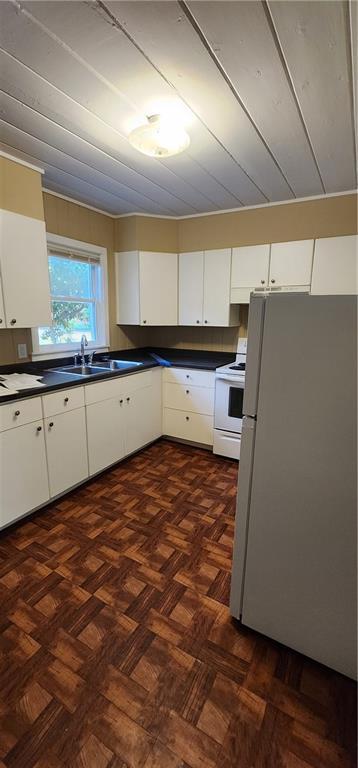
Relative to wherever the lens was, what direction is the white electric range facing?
facing the viewer and to the left of the viewer

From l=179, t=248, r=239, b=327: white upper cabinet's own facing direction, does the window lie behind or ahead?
ahead

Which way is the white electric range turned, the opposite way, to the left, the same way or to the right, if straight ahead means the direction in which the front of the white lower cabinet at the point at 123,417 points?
to the right

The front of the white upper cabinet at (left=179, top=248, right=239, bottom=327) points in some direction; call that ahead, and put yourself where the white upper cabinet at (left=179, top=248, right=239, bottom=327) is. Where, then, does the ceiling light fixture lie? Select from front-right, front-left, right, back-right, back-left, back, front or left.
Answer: front-left

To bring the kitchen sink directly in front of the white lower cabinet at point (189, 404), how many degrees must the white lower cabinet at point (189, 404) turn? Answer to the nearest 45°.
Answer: approximately 45° to its right

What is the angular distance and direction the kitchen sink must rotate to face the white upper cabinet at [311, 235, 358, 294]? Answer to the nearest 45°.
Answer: approximately 45° to its left

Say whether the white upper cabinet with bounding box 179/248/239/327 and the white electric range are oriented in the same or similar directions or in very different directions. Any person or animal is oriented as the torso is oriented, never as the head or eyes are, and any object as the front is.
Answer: same or similar directions

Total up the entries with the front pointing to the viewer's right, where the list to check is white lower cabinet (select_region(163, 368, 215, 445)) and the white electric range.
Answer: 0

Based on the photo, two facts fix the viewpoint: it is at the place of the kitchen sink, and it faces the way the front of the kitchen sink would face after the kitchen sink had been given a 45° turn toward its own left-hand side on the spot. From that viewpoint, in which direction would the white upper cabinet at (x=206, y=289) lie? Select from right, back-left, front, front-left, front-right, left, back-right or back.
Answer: front

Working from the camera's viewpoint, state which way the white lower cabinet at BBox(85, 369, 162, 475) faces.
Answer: facing the viewer and to the right of the viewer

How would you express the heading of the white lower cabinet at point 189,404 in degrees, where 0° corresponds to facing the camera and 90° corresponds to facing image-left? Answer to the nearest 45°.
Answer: approximately 45°

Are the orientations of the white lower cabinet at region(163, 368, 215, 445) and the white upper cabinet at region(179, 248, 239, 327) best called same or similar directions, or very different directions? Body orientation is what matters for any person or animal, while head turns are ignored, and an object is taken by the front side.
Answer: same or similar directions

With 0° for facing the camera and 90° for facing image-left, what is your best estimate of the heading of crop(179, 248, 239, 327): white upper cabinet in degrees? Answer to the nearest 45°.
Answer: approximately 45°

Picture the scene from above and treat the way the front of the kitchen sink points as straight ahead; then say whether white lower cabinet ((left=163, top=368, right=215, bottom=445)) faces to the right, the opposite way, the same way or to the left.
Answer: to the right
